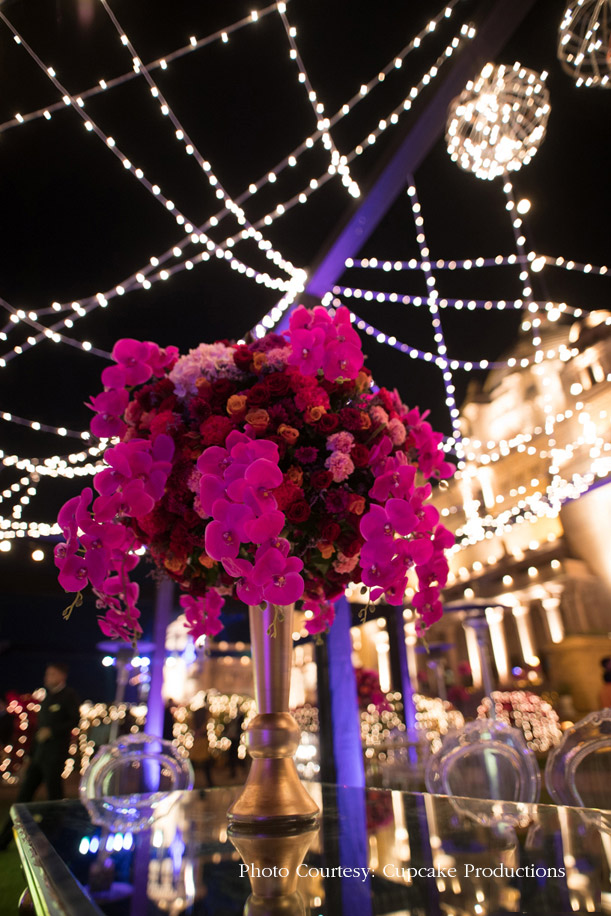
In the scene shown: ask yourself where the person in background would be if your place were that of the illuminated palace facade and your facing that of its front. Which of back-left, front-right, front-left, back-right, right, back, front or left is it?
front

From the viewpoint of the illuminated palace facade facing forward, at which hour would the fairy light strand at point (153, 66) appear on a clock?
The fairy light strand is roughly at 11 o'clock from the illuminated palace facade.

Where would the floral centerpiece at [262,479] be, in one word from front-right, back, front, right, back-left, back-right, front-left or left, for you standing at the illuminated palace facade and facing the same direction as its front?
front-left

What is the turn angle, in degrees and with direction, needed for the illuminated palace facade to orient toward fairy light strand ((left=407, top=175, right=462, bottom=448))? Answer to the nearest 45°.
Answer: approximately 45° to its left

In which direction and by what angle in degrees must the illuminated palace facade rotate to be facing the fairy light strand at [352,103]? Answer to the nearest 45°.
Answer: approximately 45° to its left

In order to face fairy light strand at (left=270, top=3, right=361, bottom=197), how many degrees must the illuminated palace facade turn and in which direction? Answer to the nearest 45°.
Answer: approximately 45° to its left

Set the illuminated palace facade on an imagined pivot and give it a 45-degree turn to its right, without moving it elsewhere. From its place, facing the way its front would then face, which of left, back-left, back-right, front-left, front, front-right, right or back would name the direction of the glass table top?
left

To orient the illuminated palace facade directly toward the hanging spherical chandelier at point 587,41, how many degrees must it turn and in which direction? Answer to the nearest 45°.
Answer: approximately 45° to its left

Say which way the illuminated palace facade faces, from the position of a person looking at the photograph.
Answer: facing the viewer and to the left of the viewer

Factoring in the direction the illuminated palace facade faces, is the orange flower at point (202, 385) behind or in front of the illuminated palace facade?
in front

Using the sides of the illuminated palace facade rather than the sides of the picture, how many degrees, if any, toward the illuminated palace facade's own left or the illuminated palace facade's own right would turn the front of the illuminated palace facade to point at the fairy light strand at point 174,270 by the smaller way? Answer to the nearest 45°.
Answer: approximately 45° to the illuminated palace facade's own left
